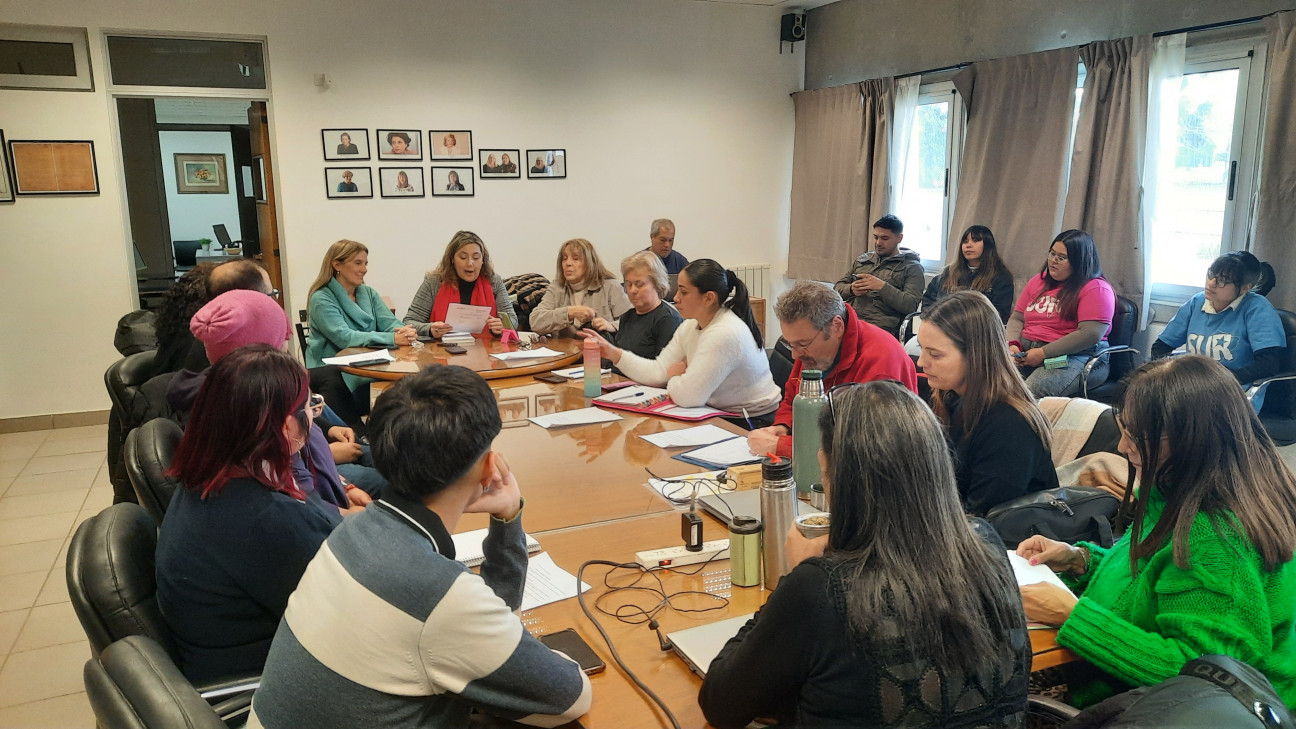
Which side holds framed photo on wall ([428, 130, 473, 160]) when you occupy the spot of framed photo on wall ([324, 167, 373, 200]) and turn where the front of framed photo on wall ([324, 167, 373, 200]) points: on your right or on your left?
on your left

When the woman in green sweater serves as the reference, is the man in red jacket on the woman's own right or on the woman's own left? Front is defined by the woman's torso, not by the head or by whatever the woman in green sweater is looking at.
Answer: on the woman's own right

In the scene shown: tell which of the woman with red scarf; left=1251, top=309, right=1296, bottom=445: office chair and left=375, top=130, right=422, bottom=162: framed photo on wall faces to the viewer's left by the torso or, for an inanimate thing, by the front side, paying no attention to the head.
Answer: the office chair

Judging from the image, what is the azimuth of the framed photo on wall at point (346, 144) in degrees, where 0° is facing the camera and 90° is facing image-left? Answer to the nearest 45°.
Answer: approximately 0°

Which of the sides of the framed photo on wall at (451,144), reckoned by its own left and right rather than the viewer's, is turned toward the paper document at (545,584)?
front

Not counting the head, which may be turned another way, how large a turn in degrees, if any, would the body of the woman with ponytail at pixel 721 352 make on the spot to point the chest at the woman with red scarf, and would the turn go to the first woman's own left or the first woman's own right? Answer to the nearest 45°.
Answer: approximately 45° to the first woman's own right

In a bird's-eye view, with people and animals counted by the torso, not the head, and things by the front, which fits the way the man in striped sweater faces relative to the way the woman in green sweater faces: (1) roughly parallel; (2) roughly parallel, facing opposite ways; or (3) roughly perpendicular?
roughly perpendicular

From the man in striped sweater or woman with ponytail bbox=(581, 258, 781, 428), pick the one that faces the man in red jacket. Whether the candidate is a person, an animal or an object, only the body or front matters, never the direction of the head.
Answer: the man in striped sweater

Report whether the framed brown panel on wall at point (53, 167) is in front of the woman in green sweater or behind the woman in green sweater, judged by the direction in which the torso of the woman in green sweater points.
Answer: in front

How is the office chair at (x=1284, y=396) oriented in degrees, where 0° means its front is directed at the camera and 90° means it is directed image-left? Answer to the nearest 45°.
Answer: approximately 90°

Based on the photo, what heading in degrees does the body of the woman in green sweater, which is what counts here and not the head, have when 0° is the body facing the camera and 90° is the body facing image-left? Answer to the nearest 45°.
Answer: approximately 90°

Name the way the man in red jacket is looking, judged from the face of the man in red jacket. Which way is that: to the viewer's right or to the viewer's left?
to the viewer's left

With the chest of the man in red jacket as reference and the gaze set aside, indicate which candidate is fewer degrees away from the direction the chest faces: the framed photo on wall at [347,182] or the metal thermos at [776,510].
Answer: the metal thermos

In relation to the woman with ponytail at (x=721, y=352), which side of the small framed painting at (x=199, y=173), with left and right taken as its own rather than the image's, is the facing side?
front

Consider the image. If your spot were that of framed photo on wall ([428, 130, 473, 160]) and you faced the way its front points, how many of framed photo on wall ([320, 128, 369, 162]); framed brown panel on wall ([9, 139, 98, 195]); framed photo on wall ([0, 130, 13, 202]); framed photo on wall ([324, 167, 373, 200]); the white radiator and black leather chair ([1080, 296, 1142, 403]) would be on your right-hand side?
4

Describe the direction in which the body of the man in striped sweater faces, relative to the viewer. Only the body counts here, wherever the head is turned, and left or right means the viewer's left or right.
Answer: facing away from the viewer and to the right of the viewer
